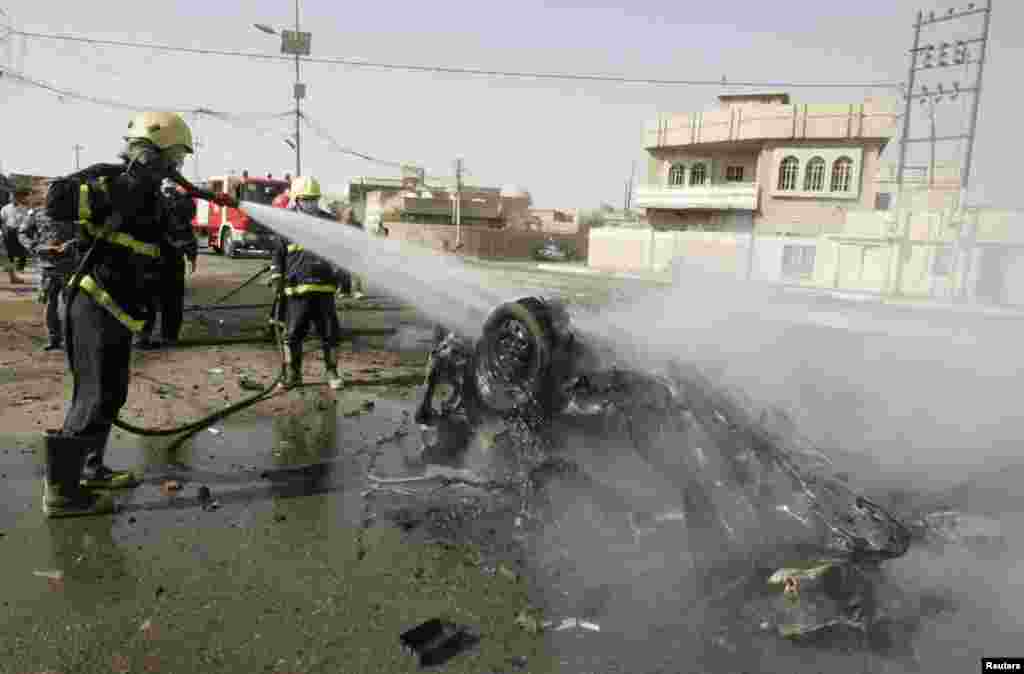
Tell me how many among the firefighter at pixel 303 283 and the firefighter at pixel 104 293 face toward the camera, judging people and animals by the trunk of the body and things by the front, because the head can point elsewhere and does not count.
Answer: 1

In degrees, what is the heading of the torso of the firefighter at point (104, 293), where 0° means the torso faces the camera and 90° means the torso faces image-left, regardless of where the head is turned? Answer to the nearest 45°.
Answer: approximately 270°

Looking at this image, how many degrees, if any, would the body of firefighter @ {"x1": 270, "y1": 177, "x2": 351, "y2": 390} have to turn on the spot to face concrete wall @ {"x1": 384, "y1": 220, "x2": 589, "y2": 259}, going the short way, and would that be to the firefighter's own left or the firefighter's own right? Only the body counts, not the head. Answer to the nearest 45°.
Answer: approximately 180°

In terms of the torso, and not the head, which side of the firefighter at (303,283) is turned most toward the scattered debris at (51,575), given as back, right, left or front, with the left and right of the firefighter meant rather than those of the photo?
front

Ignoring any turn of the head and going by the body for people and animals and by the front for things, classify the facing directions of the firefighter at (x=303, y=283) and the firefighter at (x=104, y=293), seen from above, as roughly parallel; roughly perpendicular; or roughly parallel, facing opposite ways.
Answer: roughly perpendicular

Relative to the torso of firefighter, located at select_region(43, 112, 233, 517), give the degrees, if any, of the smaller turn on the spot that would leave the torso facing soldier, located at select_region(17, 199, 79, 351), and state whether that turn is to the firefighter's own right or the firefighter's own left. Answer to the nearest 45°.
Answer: approximately 90° to the firefighter's own left

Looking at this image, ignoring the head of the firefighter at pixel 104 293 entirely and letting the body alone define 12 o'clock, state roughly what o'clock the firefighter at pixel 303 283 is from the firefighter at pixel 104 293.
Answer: the firefighter at pixel 303 283 is roughly at 10 o'clock from the firefighter at pixel 104 293.

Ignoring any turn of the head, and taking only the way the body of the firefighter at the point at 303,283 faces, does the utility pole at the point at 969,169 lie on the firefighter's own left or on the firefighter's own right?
on the firefighter's own left

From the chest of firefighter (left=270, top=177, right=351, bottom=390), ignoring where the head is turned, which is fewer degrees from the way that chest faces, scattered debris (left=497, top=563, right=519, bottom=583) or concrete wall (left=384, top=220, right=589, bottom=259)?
the scattered debris

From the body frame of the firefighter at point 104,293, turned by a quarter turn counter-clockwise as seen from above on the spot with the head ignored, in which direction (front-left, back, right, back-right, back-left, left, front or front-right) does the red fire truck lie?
front

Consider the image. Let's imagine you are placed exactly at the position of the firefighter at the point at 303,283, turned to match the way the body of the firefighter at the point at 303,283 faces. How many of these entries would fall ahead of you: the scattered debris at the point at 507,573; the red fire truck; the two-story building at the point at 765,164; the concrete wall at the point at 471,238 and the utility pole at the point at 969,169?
1

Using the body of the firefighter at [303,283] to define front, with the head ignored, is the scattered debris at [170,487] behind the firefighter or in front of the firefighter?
in front

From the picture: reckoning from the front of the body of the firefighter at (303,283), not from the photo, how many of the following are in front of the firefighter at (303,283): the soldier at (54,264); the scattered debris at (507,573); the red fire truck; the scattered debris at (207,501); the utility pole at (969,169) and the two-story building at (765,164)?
2

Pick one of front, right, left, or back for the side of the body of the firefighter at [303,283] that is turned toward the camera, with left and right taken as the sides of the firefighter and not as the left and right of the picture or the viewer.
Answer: front

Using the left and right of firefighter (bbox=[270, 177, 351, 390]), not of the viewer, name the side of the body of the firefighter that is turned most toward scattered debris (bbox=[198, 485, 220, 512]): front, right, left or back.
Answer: front

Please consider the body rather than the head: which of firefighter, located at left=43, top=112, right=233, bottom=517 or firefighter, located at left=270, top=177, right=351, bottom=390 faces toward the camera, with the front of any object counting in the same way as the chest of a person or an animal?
firefighter, located at left=270, top=177, right=351, bottom=390
